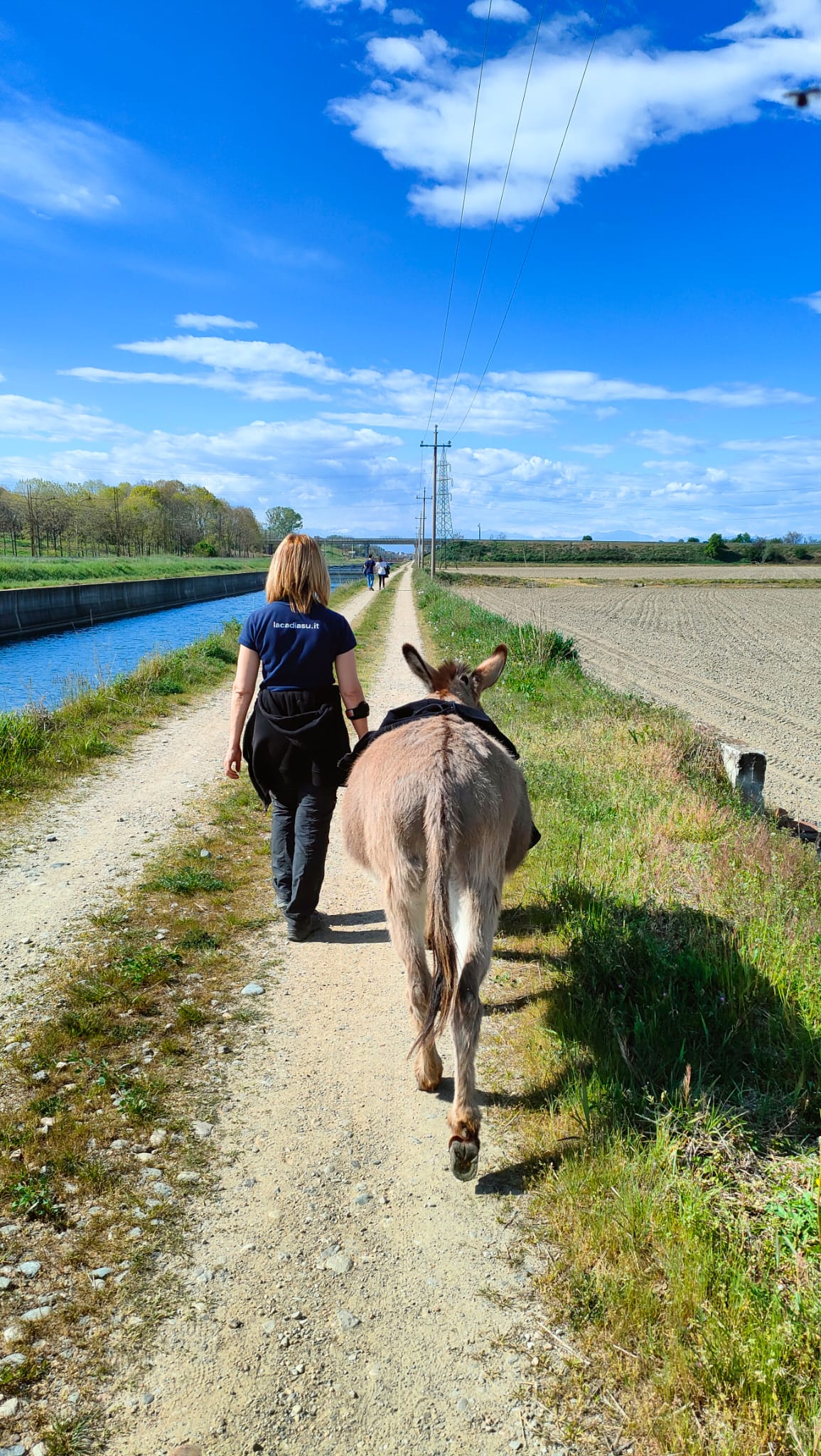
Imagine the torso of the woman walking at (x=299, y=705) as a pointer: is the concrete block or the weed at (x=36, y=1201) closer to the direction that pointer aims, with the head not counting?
the concrete block

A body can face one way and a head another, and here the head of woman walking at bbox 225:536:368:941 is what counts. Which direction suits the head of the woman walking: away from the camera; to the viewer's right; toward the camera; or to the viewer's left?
away from the camera

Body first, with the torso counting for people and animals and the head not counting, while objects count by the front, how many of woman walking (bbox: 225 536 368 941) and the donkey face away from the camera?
2

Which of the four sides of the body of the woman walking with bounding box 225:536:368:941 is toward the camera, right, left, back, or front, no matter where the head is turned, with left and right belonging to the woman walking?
back

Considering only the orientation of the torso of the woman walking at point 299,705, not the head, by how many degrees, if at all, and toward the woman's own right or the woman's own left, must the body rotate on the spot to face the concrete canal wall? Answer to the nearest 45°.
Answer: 0° — they already face it

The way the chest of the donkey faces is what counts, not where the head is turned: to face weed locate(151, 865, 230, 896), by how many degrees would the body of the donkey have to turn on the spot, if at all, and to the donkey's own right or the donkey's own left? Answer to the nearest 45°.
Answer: approximately 45° to the donkey's own left

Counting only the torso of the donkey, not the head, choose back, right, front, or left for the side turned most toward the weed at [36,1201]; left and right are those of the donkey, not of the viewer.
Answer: left

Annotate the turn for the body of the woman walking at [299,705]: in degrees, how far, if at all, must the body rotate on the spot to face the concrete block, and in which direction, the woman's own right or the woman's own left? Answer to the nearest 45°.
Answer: approximately 45° to the woman's own right

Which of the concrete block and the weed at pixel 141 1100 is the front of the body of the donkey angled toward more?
the concrete block

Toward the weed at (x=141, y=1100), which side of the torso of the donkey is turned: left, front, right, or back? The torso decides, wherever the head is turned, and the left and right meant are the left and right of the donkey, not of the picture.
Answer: left

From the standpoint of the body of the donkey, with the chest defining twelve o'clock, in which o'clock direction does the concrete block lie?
The concrete block is roughly at 1 o'clock from the donkey.

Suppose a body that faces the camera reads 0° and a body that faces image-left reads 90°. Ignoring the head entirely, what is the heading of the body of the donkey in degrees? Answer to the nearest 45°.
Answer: approximately 180°
